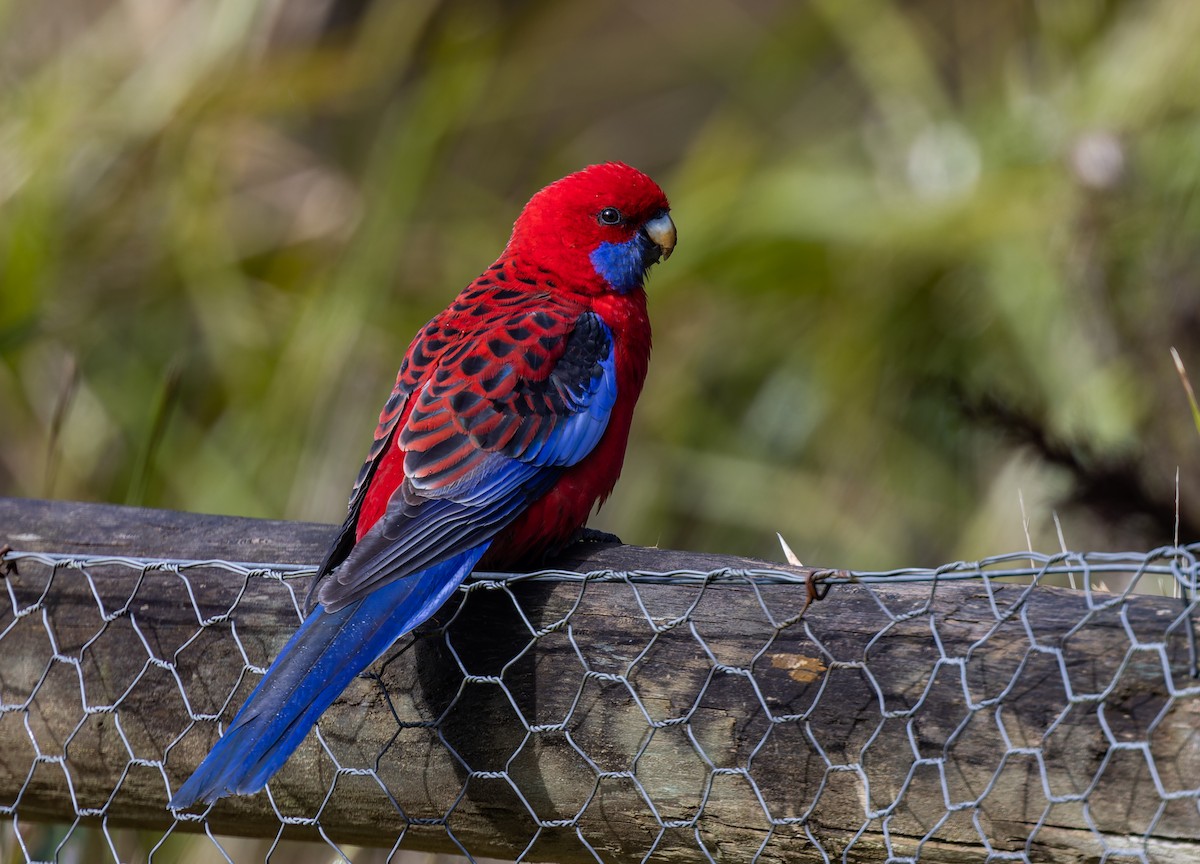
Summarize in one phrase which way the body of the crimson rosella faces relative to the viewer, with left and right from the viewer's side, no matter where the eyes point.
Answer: facing away from the viewer and to the right of the viewer
